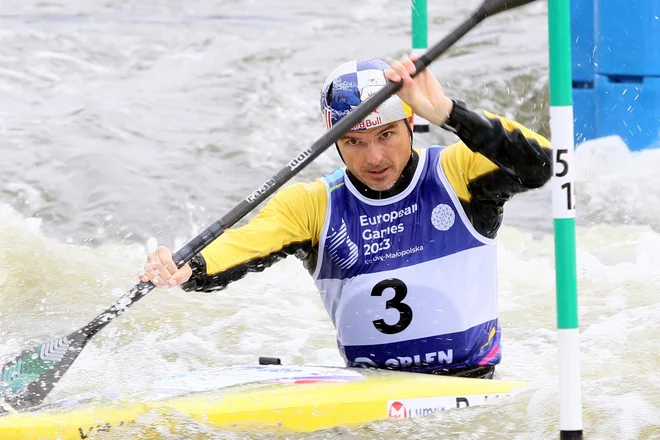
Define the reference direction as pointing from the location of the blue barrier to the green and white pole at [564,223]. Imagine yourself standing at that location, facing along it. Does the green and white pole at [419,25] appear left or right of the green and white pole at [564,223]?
right

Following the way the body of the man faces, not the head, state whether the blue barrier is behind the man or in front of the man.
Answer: behind

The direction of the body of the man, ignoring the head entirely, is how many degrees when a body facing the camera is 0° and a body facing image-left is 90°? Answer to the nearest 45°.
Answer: approximately 0°

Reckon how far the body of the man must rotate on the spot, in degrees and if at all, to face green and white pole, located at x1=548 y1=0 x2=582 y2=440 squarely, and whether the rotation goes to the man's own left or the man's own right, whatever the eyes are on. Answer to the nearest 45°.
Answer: approximately 45° to the man's own left
